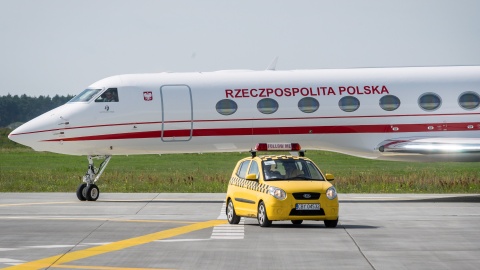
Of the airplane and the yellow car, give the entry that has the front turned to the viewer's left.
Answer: the airplane

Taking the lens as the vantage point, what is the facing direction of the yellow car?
facing the viewer and to the right of the viewer

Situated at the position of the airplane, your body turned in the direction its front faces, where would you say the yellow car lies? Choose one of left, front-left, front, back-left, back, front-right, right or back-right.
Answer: left

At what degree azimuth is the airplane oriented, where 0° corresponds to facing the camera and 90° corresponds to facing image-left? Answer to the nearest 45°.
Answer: approximately 90°

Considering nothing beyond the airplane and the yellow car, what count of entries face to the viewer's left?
1
